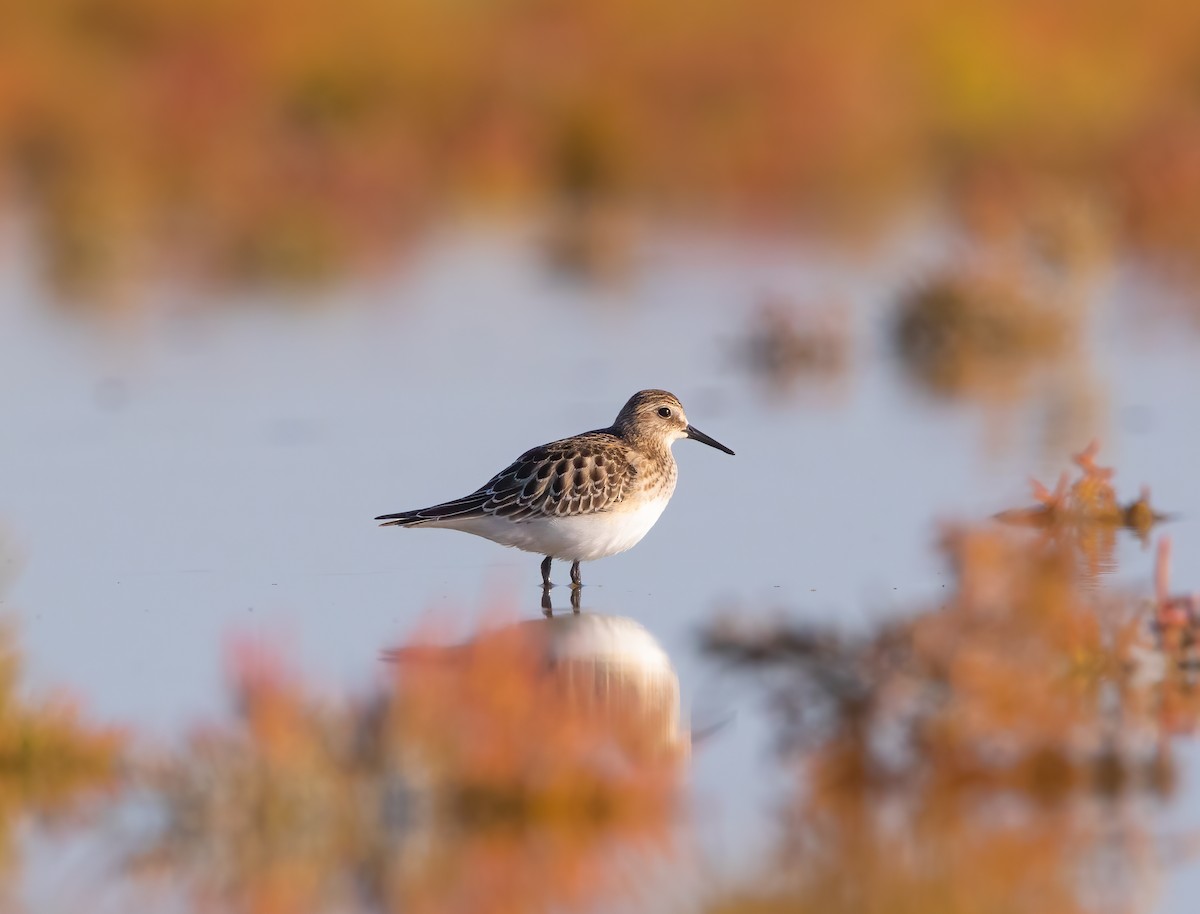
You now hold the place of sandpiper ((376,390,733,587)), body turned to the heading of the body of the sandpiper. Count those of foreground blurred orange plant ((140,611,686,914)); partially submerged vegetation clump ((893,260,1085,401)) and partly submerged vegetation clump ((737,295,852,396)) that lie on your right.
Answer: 1

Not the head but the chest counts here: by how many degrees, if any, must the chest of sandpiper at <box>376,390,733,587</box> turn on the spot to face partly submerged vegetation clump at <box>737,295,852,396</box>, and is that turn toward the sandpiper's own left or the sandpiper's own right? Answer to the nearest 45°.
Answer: approximately 90° to the sandpiper's own left

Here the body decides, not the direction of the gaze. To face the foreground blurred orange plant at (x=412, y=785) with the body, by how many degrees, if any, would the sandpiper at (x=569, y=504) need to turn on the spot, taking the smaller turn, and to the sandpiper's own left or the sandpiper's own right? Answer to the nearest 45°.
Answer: approximately 90° to the sandpiper's own right

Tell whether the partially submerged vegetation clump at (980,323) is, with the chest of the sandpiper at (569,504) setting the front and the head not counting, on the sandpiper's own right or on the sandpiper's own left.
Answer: on the sandpiper's own left

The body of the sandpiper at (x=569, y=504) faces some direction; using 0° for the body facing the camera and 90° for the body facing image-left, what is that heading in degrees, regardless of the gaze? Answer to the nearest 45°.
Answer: approximately 270°
